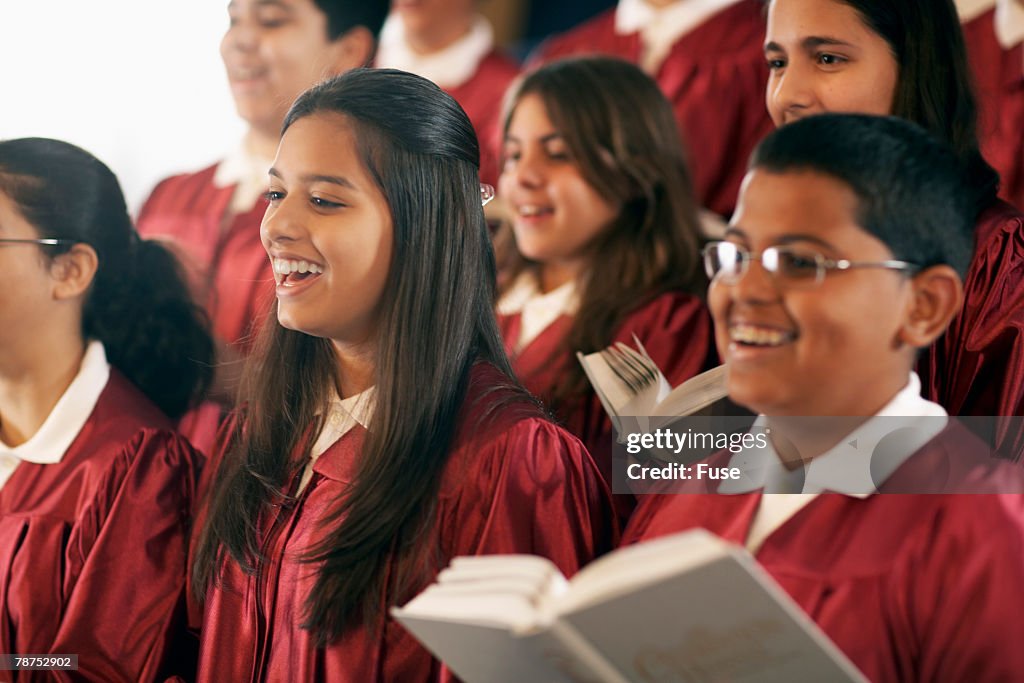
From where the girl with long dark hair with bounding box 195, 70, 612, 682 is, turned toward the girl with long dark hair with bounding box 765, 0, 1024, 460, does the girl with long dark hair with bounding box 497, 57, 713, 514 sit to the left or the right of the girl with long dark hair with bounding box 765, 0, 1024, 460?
left

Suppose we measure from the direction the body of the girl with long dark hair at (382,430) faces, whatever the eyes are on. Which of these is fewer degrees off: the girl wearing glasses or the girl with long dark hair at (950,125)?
the girl wearing glasses

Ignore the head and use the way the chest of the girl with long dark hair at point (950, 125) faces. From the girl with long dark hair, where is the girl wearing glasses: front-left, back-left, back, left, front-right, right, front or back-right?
front-right

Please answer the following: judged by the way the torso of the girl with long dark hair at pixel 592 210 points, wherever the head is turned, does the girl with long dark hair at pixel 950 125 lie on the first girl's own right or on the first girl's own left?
on the first girl's own left

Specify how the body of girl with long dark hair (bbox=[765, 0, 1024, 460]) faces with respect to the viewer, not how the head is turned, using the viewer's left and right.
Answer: facing the viewer and to the left of the viewer

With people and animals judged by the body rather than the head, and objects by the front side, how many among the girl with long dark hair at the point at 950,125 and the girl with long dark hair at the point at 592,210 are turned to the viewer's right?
0

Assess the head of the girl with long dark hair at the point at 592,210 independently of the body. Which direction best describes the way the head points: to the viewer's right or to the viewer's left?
to the viewer's left

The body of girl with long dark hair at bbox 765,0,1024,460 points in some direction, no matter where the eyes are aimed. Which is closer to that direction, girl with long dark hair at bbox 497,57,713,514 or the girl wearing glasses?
the girl wearing glasses

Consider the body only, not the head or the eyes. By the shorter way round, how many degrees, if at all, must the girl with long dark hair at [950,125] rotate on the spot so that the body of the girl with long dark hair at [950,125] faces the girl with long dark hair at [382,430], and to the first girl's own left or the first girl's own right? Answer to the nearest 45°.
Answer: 0° — they already face them

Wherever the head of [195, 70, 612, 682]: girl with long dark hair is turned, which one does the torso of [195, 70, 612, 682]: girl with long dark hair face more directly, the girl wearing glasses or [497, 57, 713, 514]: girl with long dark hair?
the girl wearing glasses

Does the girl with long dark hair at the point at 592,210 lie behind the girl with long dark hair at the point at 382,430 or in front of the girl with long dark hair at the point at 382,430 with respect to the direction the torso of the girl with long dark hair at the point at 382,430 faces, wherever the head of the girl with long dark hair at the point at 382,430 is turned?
behind

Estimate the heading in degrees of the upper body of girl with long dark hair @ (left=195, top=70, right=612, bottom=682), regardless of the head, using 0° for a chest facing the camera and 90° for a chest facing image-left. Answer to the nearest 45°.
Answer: approximately 45°

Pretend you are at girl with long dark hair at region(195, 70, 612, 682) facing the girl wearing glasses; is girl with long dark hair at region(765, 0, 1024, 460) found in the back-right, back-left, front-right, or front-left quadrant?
back-right

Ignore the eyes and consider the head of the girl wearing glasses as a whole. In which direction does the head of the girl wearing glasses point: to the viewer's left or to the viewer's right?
to the viewer's left
